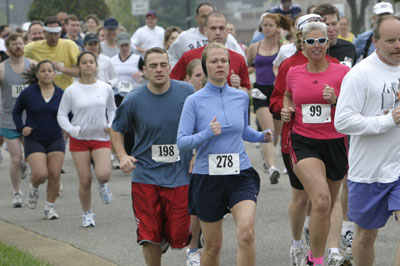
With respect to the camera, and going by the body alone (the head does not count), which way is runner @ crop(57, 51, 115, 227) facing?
toward the camera

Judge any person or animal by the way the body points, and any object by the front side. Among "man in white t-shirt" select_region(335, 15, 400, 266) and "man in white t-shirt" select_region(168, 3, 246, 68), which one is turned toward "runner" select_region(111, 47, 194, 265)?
"man in white t-shirt" select_region(168, 3, 246, 68)

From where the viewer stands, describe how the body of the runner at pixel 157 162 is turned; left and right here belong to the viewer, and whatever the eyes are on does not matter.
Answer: facing the viewer

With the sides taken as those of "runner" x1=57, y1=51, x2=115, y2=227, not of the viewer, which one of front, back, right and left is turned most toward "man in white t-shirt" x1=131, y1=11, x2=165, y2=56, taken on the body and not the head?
back

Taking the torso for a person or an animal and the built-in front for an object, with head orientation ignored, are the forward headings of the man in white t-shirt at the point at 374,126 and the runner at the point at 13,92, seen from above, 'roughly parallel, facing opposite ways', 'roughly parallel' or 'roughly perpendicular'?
roughly parallel

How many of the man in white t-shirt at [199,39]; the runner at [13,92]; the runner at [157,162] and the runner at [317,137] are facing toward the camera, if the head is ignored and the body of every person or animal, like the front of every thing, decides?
4

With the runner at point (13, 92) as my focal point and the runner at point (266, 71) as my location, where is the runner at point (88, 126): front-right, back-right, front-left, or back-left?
front-left

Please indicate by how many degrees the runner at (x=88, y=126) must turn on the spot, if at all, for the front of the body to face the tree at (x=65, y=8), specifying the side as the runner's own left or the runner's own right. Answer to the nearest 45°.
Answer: approximately 180°

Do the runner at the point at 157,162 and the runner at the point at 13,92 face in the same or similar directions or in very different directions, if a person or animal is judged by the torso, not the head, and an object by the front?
same or similar directions

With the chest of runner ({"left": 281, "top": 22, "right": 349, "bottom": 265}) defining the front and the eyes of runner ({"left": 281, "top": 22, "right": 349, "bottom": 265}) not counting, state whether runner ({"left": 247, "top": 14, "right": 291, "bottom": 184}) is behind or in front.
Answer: behind

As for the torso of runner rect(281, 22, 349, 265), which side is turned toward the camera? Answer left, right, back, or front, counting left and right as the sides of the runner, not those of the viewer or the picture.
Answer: front

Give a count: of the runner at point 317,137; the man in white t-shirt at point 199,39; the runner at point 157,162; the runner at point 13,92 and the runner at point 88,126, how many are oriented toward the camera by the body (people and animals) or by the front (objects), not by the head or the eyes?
5

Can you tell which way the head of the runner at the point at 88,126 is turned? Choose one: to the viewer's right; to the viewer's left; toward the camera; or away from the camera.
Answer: toward the camera
